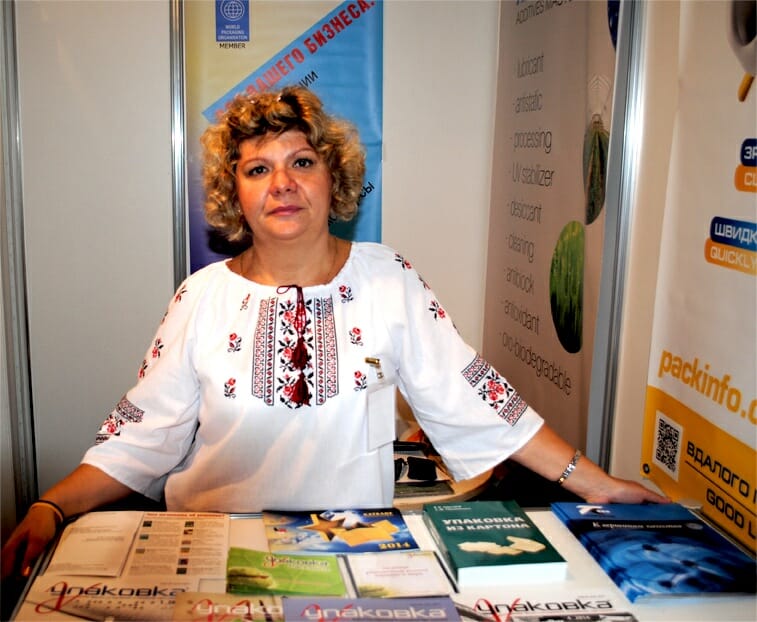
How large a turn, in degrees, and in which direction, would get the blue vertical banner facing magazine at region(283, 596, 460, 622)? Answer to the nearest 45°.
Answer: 0° — it already faces it

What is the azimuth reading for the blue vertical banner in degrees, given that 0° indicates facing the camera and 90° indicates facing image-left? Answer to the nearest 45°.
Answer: approximately 0°

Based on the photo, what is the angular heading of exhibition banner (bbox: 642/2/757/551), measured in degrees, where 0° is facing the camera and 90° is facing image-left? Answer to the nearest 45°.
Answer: approximately 45°

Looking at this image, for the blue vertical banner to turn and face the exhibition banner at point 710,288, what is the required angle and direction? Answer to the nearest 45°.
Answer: approximately 45° to its left

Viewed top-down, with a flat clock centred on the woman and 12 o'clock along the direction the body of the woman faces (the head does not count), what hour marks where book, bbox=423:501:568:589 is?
The book is roughly at 11 o'clock from the woman.

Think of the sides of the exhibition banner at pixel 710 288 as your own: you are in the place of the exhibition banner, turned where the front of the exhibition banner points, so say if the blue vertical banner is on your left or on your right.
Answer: on your right

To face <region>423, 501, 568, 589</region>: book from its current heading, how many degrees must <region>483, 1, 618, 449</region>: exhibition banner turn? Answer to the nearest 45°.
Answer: approximately 45° to its left

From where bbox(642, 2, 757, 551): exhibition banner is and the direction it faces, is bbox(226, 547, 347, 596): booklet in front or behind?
in front

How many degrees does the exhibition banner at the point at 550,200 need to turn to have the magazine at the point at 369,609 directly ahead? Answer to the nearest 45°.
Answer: approximately 45° to its left

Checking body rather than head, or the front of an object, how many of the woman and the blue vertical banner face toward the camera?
2

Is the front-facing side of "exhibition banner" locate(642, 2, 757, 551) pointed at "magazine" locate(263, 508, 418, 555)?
yes
